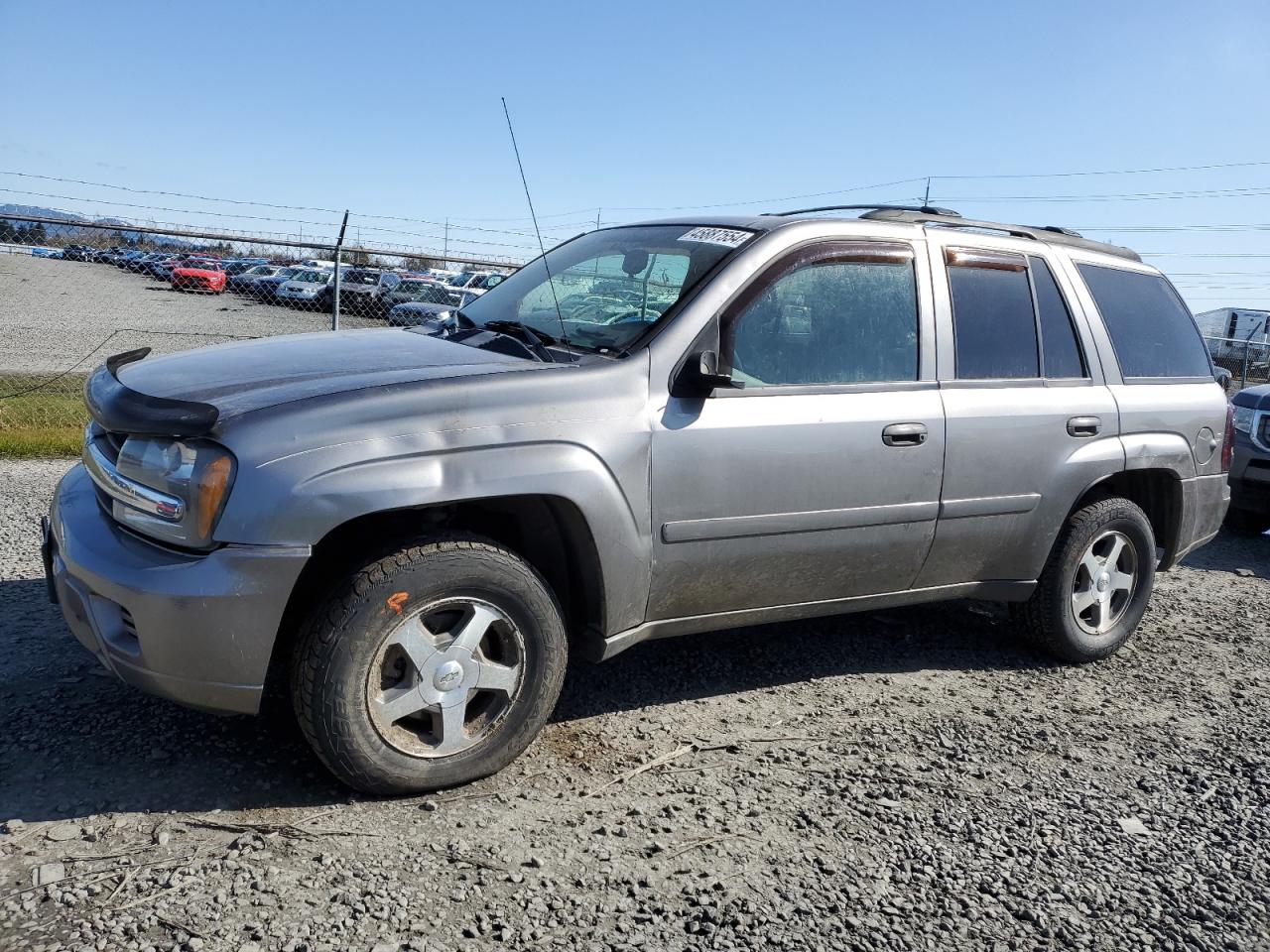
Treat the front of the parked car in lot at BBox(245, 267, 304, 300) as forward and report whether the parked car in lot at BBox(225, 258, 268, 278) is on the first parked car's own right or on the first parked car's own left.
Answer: on the first parked car's own right

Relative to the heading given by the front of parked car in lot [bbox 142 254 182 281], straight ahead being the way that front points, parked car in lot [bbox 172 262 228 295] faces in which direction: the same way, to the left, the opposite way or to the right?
the same way

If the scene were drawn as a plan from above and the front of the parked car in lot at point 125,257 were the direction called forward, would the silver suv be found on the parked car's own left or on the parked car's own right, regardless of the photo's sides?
on the parked car's own left

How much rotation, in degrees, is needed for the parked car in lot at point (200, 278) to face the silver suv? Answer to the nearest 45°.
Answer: approximately 45° to its left

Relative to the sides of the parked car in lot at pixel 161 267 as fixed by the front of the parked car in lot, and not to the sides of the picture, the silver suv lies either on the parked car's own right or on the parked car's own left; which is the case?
on the parked car's own left

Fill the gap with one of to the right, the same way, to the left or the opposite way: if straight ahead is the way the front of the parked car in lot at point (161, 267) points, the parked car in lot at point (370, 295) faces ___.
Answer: the same way

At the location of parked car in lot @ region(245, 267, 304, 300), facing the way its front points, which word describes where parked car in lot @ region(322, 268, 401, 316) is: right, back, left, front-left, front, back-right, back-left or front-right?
left

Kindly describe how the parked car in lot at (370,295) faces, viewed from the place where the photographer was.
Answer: facing the viewer and to the left of the viewer

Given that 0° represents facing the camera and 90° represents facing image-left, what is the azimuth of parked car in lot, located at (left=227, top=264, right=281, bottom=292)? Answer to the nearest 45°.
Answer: approximately 45°

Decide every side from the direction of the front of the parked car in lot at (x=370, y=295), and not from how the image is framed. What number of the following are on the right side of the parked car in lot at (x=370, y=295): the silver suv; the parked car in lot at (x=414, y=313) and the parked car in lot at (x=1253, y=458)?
0

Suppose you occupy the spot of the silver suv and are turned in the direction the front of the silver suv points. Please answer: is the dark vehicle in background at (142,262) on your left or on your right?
on your right

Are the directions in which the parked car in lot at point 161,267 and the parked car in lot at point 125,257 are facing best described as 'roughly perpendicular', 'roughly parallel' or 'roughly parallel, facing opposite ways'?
roughly parallel
